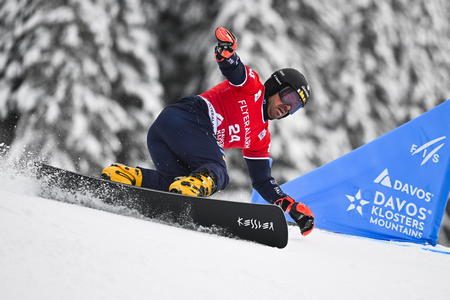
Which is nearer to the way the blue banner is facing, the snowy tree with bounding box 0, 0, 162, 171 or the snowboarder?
the snowboarder

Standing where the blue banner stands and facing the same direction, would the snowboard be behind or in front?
in front

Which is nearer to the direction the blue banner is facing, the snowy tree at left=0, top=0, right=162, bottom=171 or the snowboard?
the snowboard

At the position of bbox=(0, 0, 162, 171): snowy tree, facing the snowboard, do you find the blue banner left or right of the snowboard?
left

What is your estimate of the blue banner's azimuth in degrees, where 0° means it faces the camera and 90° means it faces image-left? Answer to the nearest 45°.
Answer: approximately 0°
